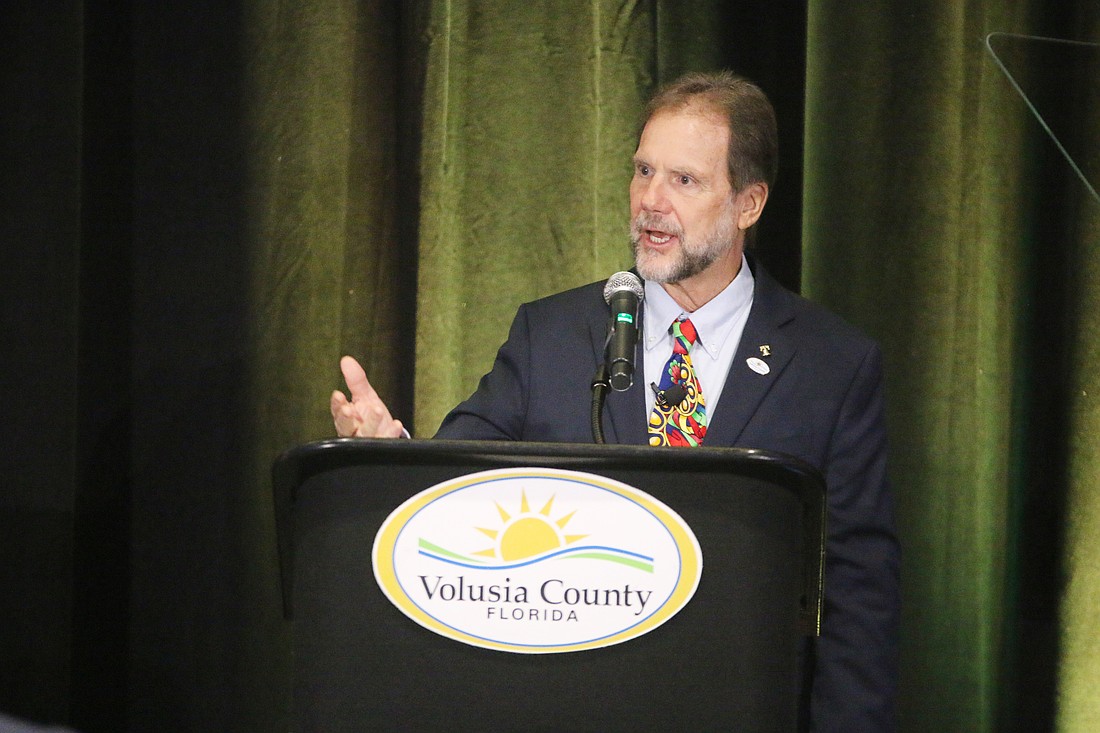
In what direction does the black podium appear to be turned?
toward the camera

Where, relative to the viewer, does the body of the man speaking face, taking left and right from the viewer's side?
facing the viewer and to the left of the viewer

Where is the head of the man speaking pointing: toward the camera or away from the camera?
toward the camera

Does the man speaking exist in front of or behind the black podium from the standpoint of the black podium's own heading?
behind

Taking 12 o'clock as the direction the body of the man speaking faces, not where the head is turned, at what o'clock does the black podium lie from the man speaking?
The black podium is roughly at 11 o'clock from the man speaking.

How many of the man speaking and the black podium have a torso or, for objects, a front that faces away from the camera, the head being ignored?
0
